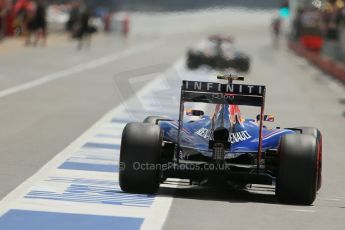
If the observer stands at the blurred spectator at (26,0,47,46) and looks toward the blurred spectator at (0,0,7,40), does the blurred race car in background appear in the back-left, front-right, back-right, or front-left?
back-left

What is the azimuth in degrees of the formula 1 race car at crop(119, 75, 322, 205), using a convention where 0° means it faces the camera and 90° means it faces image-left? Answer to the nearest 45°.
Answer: approximately 180°

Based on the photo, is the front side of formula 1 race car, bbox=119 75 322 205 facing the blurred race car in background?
yes

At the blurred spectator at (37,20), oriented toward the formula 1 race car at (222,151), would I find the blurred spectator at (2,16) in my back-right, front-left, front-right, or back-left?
back-right
